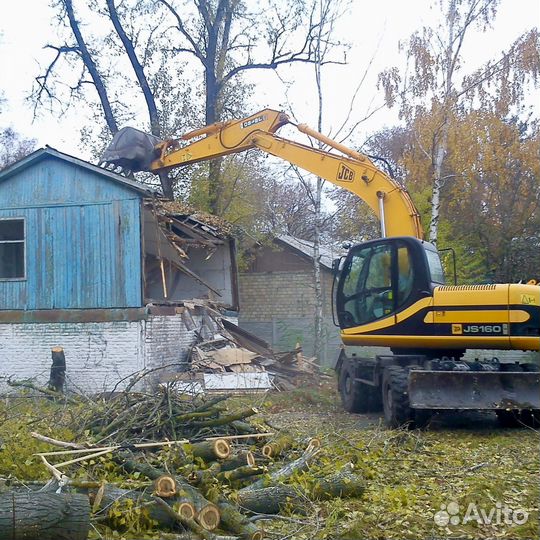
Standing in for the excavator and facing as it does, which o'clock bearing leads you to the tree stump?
The tree stump is roughly at 1 o'clock from the excavator.

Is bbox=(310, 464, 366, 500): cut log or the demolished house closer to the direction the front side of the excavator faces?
the demolished house

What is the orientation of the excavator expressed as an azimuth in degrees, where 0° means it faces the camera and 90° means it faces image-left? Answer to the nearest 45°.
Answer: approximately 90°

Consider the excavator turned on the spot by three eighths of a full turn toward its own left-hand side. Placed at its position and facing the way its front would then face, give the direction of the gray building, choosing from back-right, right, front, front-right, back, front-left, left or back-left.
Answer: back-left

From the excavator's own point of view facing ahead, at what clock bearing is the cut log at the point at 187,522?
The cut log is roughly at 10 o'clock from the excavator.

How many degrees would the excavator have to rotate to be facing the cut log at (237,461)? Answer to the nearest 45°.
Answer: approximately 45° to its left

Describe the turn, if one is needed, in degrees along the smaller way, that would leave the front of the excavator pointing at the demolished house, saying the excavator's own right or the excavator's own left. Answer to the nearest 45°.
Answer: approximately 45° to the excavator's own right

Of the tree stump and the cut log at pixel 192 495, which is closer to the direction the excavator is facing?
the tree stump

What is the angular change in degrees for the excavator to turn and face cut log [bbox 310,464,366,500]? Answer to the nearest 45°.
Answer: approximately 90° to its left

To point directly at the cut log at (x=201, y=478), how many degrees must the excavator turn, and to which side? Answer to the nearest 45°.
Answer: approximately 45° to its left
